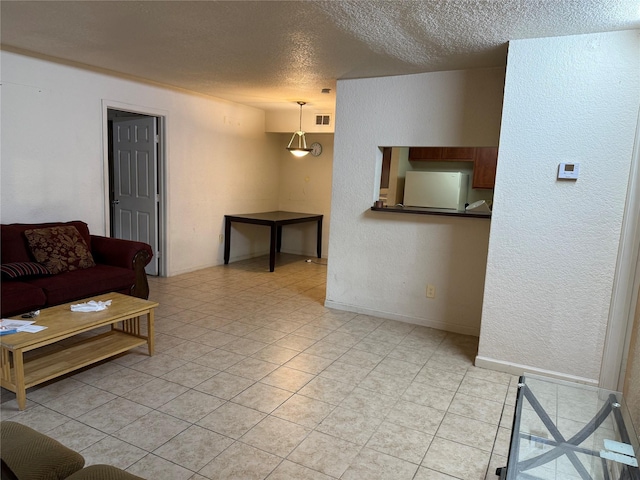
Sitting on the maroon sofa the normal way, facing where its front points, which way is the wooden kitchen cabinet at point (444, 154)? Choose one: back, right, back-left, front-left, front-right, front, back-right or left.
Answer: front-left

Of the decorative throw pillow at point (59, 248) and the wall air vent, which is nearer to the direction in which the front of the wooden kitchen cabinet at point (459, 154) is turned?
the decorative throw pillow

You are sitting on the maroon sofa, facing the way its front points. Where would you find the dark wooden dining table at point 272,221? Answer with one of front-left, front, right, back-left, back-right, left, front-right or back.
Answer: left

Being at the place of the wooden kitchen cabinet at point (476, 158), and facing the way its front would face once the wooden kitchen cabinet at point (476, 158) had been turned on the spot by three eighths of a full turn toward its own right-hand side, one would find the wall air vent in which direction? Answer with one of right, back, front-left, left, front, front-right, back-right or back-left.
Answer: front-left

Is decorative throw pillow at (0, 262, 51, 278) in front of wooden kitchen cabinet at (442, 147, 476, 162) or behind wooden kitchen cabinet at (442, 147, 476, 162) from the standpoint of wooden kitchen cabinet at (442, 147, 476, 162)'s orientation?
in front

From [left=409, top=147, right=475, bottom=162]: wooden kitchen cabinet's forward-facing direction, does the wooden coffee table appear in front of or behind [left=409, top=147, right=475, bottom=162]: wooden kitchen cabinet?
in front

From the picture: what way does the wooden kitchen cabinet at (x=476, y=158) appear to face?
toward the camera

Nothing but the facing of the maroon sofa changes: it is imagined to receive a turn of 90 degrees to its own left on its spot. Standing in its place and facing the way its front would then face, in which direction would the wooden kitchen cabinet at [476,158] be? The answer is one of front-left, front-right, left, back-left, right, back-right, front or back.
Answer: front-right

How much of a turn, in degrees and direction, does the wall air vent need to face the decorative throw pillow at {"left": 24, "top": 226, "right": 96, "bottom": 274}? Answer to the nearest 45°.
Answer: approximately 45° to its right

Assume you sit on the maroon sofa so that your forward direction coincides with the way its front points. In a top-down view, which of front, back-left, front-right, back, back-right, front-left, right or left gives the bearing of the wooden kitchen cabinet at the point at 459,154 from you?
front-left

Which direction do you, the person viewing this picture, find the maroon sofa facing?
facing the viewer and to the right of the viewer

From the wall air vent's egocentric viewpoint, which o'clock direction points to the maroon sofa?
The maroon sofa is roughly at 1 o'clock from the wall air vent.

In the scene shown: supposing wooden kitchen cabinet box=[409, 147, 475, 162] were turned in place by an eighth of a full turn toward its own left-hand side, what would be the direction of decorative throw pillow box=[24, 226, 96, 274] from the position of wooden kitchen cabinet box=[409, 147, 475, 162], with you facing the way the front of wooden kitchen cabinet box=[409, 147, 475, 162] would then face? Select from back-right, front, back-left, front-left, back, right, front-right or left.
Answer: right

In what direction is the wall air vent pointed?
toward the camera
